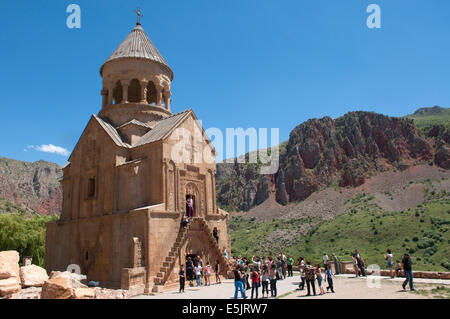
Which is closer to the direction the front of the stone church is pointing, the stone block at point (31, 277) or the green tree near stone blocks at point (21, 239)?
the stone block

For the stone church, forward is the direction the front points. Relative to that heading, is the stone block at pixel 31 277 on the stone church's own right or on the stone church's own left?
on the stone church's own right

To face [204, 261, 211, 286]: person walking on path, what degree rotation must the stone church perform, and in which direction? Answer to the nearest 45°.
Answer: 0° — it already faces them

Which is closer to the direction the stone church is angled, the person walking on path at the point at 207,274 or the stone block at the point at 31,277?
the person walking on path
